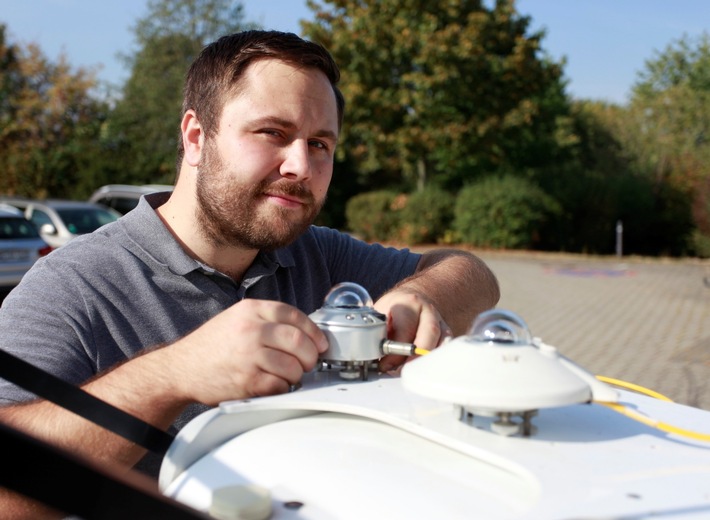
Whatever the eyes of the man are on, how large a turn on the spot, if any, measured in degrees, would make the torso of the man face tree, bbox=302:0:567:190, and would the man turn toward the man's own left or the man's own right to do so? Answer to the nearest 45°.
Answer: approximately 135° to the man's own left

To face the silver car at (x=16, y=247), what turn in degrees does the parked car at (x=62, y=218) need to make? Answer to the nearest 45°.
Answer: approximately 45° to its right

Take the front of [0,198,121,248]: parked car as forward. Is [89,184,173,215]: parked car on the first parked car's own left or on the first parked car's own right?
on the first parked car's own left

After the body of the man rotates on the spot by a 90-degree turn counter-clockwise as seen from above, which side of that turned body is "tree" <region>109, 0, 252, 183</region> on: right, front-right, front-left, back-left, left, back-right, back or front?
front-left

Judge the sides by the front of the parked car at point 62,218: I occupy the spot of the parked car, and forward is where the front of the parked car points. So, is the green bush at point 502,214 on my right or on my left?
on my left

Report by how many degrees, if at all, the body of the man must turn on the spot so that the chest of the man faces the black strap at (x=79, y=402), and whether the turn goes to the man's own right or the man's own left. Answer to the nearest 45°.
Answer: approximately 45° to the man's own right

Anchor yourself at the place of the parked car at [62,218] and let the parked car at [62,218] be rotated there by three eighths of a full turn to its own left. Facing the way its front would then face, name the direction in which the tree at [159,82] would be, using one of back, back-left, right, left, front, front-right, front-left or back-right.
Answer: front

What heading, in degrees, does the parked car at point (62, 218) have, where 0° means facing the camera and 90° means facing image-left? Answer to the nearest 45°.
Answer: approximately 315°

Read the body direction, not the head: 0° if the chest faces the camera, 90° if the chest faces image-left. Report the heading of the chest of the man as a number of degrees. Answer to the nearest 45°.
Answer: approximately 315°

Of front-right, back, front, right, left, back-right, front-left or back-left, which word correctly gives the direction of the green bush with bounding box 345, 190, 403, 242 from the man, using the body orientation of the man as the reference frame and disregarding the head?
back-left

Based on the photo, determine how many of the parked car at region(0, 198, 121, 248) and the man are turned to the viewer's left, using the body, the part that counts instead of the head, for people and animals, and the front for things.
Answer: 0

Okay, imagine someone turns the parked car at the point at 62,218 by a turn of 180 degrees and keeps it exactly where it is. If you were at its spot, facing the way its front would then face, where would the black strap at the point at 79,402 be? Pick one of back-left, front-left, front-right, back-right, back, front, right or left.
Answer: back-left
